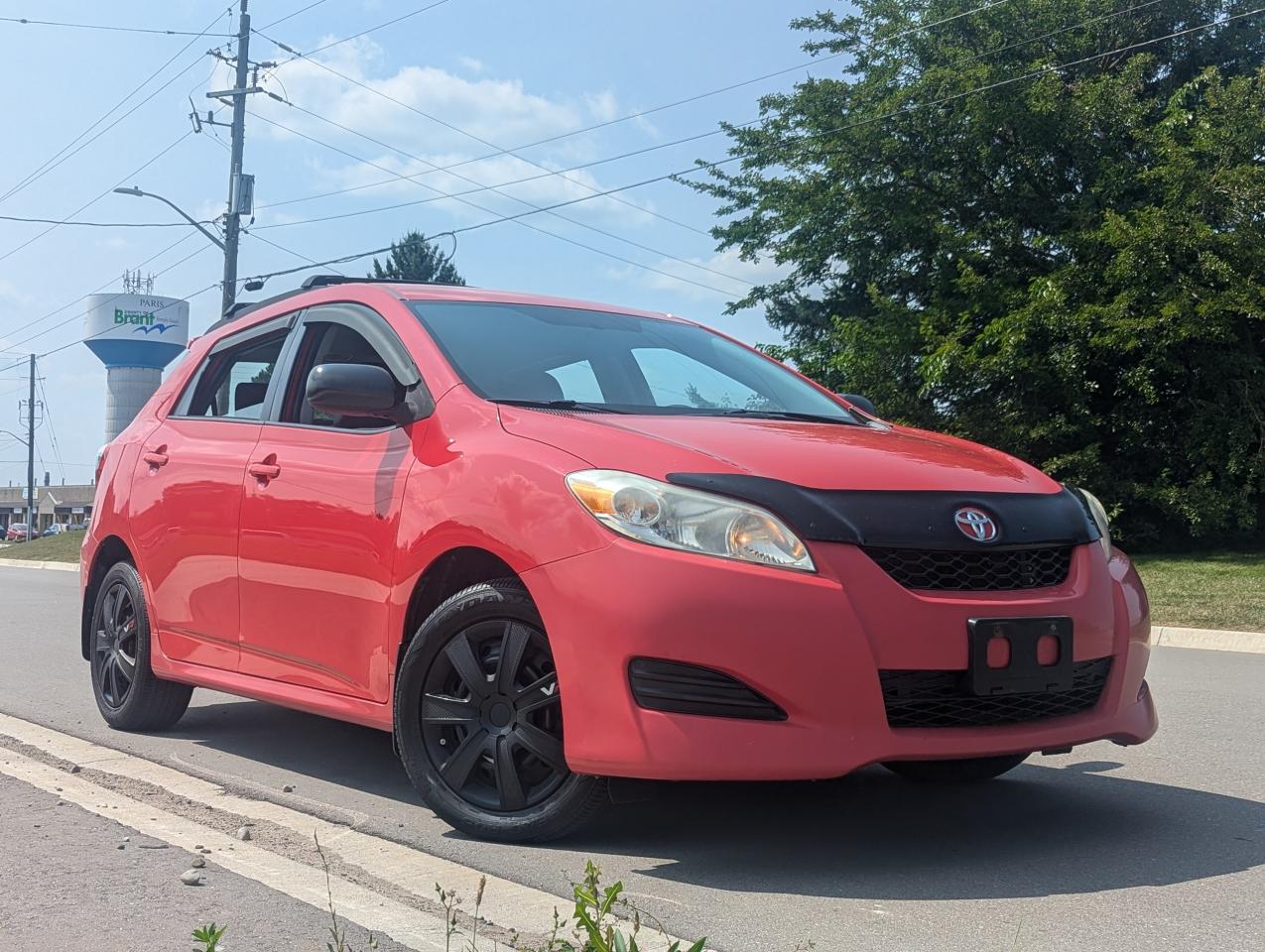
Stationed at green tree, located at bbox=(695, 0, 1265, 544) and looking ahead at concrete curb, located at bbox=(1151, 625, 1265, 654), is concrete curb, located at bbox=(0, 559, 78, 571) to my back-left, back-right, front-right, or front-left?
front-right

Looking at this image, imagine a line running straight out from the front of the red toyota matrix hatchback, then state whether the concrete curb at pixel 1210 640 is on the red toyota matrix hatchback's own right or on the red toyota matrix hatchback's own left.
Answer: on the red toyota matrix hatchback's own left

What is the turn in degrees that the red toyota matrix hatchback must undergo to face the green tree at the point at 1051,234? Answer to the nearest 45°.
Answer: approximately 135° to its left

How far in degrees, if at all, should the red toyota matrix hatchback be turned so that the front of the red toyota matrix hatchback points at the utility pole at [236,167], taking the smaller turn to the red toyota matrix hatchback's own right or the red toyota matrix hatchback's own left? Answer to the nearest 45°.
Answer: approximately 135° to the red toyota matrix hatchback's own left

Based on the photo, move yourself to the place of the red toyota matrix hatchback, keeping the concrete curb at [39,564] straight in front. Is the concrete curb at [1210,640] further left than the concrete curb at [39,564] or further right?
right

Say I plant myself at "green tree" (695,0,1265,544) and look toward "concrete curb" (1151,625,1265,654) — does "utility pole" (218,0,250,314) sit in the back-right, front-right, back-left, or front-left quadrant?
back-right

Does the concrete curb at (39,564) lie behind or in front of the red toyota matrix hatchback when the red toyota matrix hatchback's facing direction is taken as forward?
behind

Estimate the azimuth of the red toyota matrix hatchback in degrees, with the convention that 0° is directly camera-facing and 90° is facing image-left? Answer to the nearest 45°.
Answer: approximately 315°
